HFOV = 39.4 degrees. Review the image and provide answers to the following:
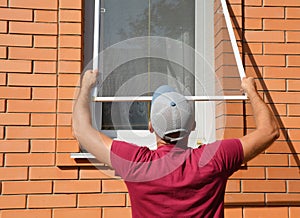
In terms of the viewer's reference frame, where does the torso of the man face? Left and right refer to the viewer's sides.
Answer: facing away from the viewer

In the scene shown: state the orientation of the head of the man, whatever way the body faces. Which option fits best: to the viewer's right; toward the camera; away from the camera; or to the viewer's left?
away from the camera
